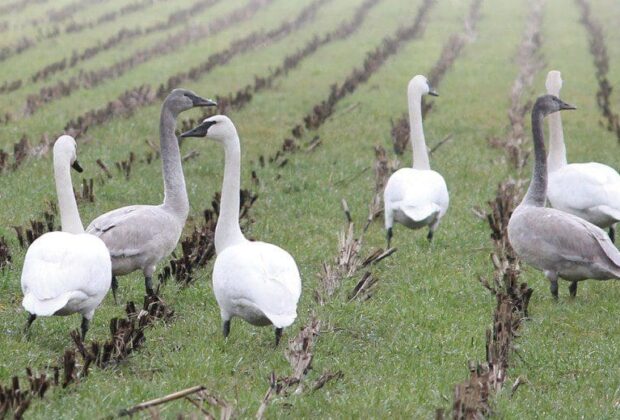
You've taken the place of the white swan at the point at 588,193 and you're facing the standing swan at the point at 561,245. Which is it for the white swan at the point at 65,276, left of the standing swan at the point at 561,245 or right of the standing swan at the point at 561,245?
right

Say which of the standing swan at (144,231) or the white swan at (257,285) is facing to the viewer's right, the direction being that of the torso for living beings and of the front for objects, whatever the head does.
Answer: the standing swan

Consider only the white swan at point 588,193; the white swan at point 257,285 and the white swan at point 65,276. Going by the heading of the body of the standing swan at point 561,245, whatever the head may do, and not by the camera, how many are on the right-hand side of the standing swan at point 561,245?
1

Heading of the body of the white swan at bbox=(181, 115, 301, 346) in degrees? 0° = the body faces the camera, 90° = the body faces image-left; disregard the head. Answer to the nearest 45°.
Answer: approximately 135°

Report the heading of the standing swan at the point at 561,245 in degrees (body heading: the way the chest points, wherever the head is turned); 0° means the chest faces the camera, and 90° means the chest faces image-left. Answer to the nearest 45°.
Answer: approximately 90°

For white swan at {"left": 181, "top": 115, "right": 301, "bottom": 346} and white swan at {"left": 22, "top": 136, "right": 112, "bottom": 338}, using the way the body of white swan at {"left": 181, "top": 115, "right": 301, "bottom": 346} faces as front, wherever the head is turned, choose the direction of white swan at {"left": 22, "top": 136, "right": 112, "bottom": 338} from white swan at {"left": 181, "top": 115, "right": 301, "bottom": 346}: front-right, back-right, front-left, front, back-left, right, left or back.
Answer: front-left

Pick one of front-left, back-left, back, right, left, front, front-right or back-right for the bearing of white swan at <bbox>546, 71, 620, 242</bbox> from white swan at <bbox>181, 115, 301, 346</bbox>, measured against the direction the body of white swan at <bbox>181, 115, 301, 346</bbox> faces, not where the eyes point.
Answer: right

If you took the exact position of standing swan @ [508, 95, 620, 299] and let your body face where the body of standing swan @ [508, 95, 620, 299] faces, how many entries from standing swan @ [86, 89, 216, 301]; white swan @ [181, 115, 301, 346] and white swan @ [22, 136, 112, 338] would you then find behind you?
0

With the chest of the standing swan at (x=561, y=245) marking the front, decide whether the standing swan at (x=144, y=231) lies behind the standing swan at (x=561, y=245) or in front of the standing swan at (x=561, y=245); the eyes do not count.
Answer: in front

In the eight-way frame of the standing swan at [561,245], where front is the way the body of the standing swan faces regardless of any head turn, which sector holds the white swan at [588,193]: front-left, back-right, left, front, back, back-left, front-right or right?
right

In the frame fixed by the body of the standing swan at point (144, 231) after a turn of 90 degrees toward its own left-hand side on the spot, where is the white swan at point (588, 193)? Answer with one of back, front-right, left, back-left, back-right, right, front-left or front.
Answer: right

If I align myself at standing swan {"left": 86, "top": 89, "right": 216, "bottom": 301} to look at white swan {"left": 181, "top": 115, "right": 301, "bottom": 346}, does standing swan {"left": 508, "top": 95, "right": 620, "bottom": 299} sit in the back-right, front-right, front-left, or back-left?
front-left

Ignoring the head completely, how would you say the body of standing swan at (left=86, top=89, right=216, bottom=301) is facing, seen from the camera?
to the viewer's right

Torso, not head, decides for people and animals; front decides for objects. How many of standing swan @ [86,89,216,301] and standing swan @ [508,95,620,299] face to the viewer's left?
1
